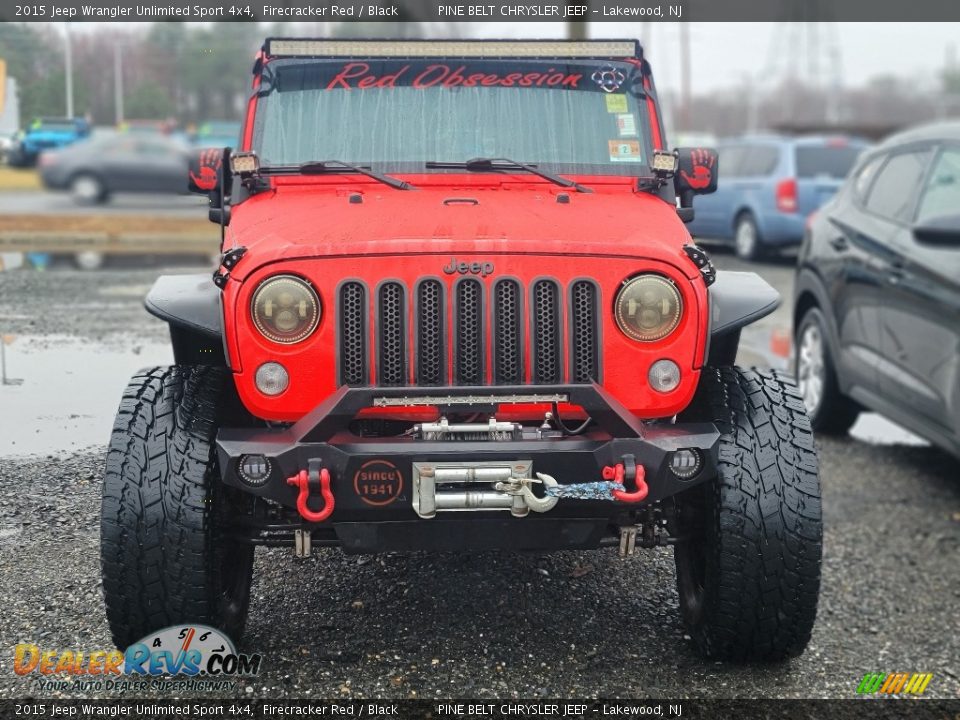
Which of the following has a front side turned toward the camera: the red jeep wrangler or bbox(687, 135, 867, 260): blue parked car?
the red jeep wrangler

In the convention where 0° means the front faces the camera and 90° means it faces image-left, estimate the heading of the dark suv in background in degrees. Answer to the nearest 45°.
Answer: approximately 315°

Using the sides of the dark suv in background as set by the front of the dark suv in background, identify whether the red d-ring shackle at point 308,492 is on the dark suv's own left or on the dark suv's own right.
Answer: on the dark suv's own right

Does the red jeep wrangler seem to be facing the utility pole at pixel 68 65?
no

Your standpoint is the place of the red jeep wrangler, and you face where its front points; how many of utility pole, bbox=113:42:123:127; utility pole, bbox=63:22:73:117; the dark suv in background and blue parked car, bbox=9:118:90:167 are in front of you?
0

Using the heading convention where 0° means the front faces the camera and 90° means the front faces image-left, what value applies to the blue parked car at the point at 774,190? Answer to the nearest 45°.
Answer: approximately 135°

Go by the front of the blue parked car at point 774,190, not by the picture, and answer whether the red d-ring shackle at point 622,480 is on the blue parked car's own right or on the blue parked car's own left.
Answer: on the blue parked car's own left

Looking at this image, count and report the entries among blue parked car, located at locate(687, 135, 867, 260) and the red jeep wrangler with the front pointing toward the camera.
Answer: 1

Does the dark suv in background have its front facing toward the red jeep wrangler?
no

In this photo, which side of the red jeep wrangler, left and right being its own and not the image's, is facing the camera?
front
